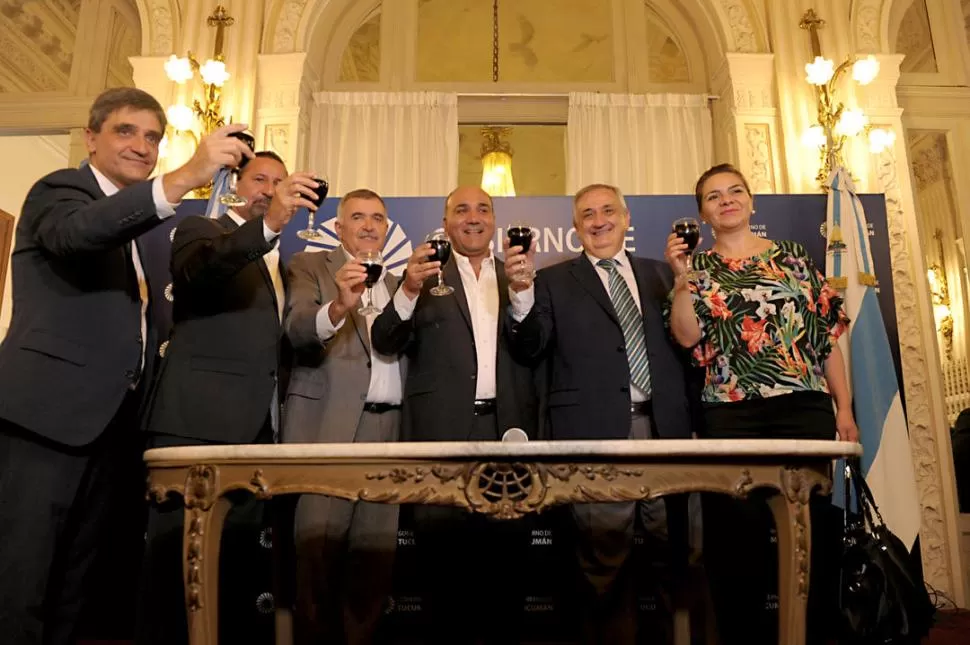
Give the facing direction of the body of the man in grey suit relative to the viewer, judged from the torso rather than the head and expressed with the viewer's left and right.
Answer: facing the viewer and to the right of the viewer

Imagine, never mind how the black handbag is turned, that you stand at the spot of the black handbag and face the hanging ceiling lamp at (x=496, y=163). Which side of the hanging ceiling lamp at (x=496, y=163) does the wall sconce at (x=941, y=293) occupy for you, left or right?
right

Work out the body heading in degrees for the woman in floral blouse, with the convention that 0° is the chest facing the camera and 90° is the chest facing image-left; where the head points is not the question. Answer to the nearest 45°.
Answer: approximately 0°

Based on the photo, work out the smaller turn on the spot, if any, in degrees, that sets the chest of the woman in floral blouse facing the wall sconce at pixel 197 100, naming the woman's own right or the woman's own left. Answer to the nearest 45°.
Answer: approximately 90° to the woman's own right

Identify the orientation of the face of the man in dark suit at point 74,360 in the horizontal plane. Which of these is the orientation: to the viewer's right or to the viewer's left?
to the viewer's right

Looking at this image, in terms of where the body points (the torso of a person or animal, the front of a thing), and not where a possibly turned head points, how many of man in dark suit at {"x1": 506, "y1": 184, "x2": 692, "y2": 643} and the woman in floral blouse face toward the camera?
2

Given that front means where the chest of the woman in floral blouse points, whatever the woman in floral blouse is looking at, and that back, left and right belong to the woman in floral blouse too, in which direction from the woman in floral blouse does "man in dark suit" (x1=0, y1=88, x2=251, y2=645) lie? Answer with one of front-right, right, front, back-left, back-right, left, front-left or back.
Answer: front-right

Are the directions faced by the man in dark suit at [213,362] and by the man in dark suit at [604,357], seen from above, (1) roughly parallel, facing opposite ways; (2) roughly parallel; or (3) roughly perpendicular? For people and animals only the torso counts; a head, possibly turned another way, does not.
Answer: roughly perpendicular
